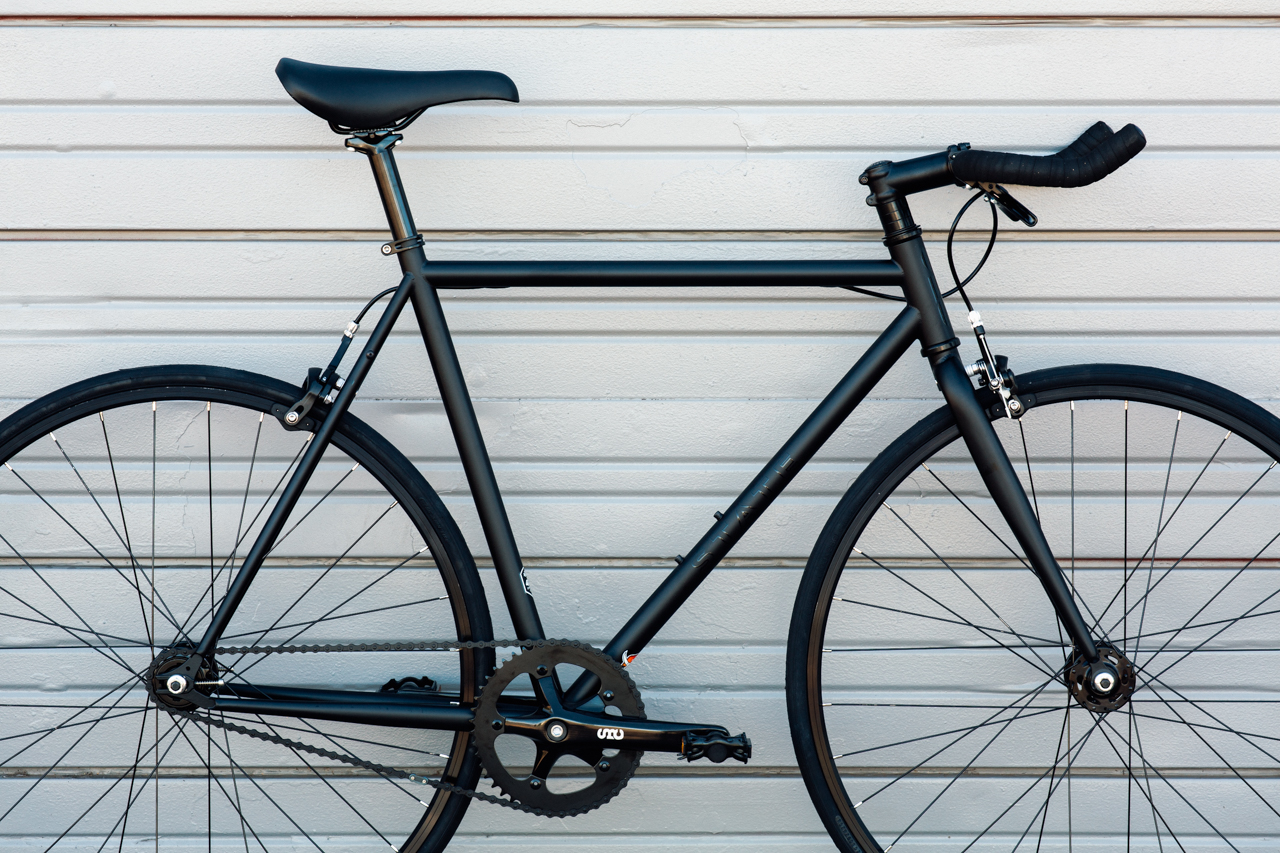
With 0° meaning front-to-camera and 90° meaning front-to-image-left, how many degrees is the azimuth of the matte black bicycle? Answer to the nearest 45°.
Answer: approximately 270°
